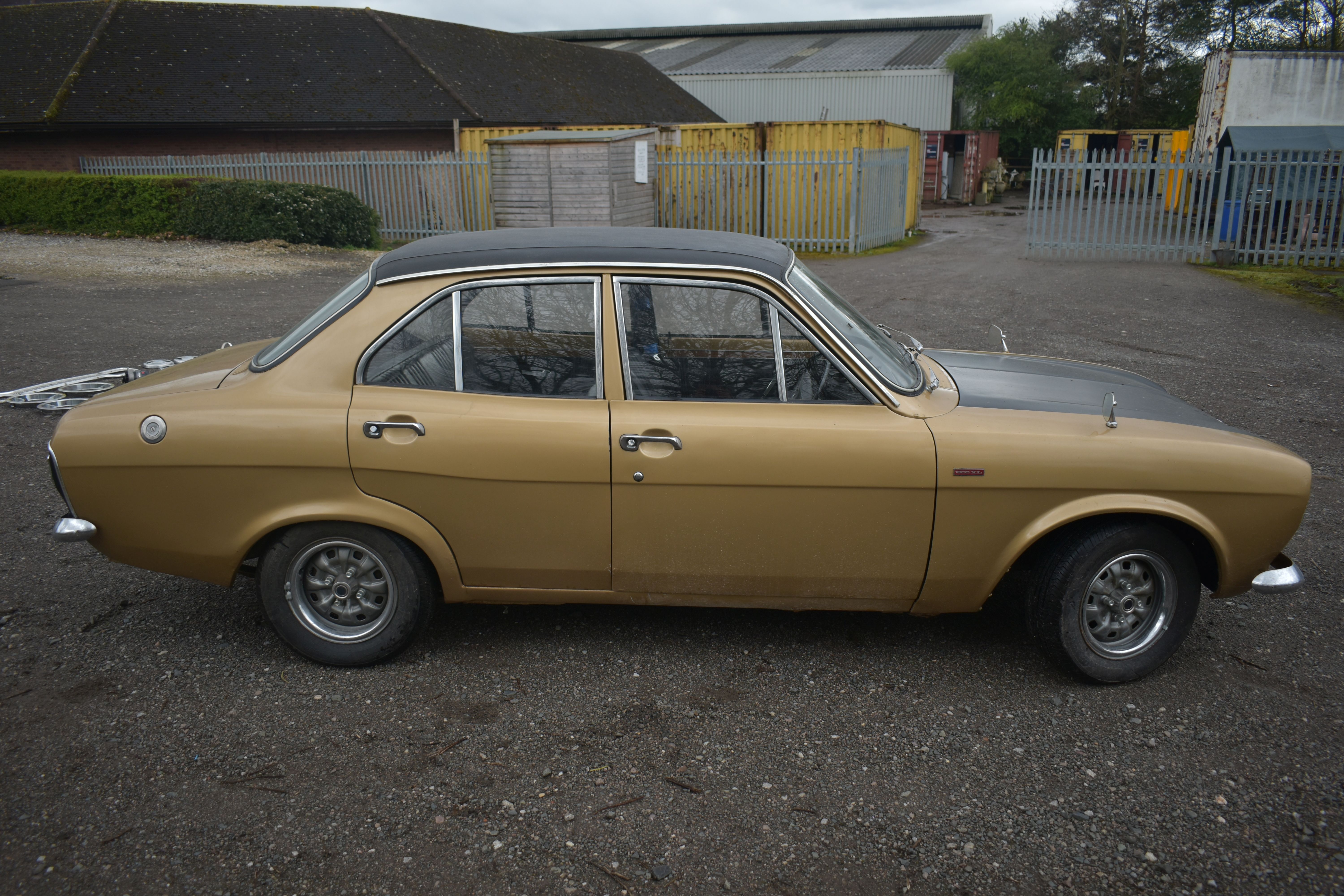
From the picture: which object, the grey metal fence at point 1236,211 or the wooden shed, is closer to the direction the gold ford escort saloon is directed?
the grey metal fence

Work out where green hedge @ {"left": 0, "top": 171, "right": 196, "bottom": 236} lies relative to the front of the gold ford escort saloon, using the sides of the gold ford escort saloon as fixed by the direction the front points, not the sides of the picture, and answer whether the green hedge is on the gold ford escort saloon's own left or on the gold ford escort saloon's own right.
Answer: on the gold ford escort saloon's own left

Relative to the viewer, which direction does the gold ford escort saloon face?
to the viewer's right

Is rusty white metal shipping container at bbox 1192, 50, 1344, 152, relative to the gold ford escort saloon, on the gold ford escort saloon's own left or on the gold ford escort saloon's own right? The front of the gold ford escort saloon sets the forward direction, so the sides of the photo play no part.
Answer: on the gold ford escort saloon's own left

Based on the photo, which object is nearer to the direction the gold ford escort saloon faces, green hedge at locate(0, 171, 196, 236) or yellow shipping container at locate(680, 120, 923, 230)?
the yellow shipping container

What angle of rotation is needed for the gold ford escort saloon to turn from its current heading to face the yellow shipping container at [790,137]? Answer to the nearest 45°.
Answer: approximately 90° to its left

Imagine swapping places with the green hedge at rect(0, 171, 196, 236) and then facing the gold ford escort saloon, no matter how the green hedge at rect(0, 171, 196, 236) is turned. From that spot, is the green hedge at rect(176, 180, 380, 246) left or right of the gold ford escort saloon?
left

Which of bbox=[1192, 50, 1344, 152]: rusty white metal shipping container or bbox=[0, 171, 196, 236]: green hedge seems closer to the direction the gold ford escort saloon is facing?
the rusty white metal shipping container

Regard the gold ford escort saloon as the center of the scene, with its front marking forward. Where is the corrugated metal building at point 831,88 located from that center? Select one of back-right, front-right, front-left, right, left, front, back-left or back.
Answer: left

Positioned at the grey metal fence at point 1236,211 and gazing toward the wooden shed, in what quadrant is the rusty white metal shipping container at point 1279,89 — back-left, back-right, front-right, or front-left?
back-right

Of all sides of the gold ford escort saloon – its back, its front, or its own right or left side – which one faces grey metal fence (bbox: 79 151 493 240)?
left

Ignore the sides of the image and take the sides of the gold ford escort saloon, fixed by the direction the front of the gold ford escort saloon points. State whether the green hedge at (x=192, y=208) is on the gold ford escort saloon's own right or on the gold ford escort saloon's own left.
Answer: on the gold ford escort saloon's own left

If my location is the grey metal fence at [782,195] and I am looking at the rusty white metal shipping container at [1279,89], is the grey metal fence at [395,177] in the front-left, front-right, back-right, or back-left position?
back-left

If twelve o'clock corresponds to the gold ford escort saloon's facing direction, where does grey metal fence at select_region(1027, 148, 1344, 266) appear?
The grey metal fence is roughly at 10 o'clock from the gold ford escort saloon.
